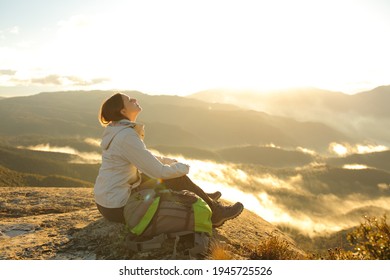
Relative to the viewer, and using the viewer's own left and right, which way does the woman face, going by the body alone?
facing to the right of the viewer

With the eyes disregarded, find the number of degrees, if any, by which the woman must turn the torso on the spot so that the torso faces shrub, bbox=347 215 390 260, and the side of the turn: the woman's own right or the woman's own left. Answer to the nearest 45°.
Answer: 0° — they already face it

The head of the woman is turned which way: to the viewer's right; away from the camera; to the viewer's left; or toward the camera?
to the viewer's right
